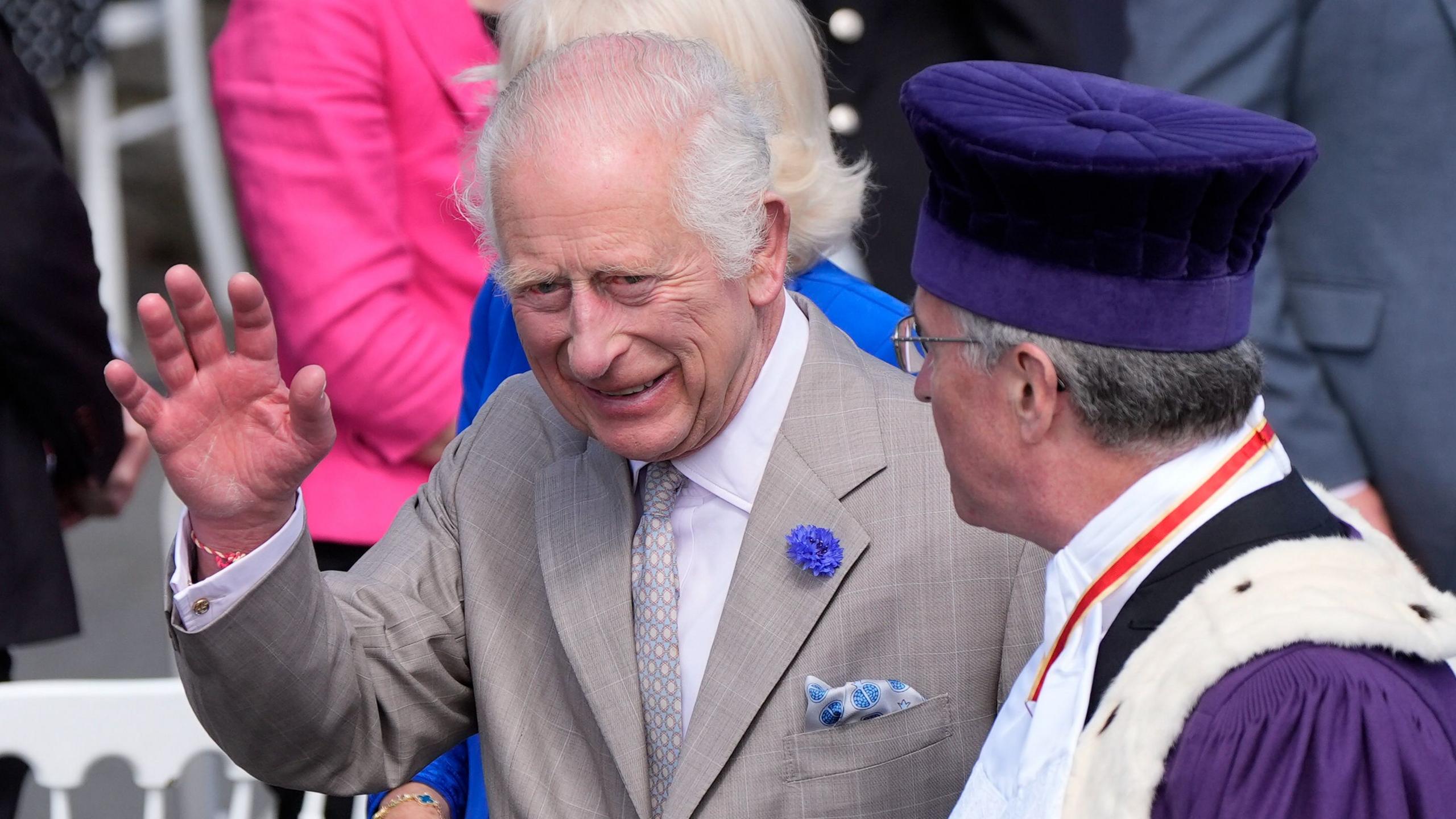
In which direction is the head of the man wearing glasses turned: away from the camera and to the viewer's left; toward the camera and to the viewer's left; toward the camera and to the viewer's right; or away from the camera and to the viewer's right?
away from the camera and to the viewer's left

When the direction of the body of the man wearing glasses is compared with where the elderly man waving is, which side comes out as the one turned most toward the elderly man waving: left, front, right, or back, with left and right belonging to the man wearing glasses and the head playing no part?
front

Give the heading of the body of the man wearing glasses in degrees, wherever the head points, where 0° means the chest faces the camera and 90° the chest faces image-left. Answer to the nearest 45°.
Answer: approximately 90°

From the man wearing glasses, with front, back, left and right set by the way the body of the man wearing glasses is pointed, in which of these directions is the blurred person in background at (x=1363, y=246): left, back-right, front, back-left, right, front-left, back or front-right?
right

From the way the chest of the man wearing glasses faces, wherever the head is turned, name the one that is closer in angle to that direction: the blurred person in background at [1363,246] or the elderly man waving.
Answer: the elderly man waving

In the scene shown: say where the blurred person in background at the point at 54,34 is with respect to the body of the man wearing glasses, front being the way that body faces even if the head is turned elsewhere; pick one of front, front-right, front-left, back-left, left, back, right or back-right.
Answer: front-right

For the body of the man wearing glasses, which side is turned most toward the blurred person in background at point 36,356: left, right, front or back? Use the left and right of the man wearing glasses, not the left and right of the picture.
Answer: front
